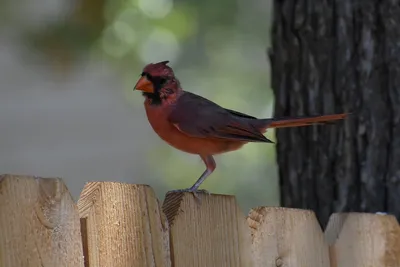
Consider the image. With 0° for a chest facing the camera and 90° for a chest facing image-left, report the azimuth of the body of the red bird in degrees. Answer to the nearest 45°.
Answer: approximately 90°

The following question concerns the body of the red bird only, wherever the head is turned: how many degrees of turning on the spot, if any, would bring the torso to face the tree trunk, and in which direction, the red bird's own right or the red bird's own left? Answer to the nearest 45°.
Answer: approximately 135° to the red bird's own right
